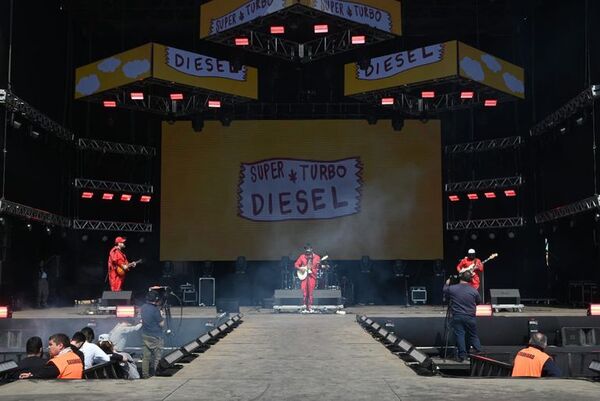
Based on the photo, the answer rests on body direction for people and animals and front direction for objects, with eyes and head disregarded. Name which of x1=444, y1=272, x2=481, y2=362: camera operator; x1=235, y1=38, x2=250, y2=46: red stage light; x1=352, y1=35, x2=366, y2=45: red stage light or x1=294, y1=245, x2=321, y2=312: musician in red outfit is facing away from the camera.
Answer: the camera operator

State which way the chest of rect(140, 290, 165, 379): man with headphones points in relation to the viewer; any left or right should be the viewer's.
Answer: facing away from the viewer and to the right of the viewer

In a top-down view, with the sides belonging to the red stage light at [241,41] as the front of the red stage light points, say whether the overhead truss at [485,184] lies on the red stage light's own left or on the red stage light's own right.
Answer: on the red stage light's own left

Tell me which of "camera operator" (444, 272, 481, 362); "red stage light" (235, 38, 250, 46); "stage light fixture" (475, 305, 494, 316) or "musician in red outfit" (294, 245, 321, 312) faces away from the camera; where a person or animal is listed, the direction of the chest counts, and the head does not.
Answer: the camera operator

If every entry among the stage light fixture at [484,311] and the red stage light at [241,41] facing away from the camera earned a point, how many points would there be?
0

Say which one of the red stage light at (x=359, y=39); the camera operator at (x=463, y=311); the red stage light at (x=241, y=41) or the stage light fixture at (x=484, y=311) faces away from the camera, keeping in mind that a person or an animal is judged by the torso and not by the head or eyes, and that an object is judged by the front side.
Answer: the camera operator

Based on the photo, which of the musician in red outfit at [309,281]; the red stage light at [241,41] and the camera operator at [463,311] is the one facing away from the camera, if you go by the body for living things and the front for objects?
the camera operator

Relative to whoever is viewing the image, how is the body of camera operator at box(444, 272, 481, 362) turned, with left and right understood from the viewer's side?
facing away from the viewer

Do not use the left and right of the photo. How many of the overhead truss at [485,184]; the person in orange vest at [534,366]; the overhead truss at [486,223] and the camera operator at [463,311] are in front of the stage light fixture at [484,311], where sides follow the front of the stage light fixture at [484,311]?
2

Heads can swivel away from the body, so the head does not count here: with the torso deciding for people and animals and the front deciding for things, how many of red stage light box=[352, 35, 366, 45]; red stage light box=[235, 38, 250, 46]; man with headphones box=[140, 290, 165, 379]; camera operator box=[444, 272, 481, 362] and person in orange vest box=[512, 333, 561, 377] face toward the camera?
2

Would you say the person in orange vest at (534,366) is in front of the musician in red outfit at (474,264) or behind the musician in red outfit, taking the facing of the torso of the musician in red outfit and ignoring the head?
in front

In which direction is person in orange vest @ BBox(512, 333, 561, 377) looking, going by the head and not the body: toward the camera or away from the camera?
away from the camera
